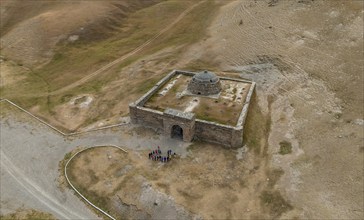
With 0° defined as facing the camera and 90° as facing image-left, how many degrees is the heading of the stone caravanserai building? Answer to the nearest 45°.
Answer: approximately 0°
